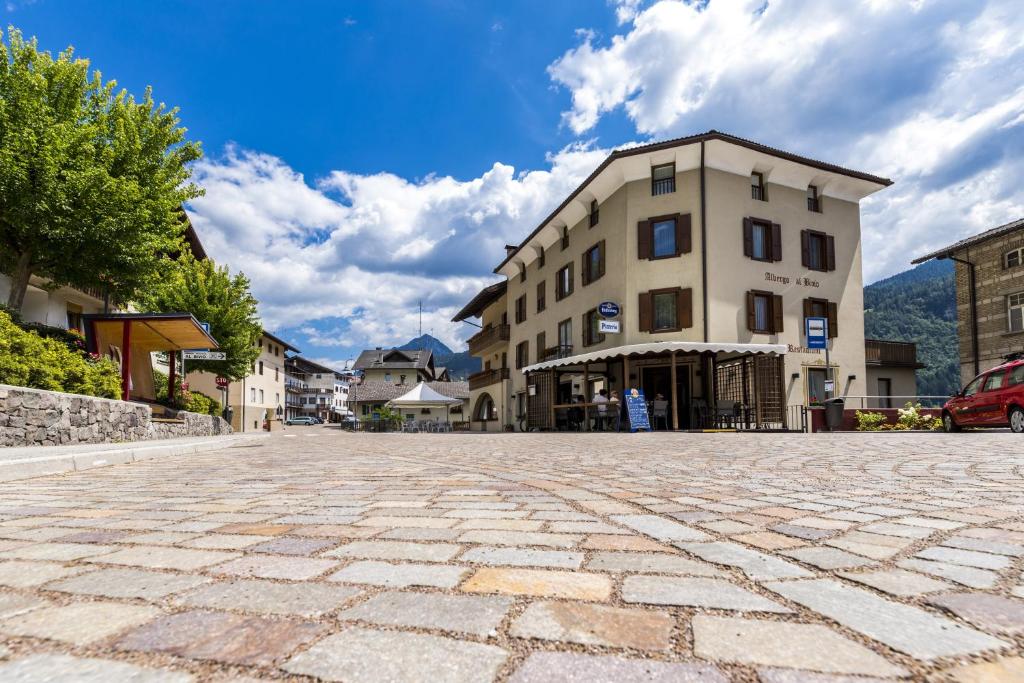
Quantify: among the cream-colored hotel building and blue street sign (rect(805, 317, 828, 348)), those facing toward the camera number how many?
2

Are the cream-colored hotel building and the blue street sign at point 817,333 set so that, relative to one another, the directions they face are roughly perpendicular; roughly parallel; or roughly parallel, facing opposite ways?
roughly parallel

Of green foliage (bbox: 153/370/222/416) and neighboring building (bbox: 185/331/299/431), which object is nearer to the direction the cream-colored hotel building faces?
the green foliage

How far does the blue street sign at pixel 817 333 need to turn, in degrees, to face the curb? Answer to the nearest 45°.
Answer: approximately 45° to its right

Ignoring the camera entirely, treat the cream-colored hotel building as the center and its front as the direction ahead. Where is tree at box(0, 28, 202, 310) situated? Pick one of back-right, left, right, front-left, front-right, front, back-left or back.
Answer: front-right

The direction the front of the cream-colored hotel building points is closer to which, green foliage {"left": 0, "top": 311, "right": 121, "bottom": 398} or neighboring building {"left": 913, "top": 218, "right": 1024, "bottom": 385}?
the green foliage

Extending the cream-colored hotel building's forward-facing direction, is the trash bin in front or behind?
in front

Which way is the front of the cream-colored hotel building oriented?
toward the camera

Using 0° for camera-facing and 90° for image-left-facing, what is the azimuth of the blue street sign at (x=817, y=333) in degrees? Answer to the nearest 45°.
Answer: approximately 0°

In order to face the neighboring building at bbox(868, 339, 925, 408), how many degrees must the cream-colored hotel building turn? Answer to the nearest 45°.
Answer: approximately 135° to its left

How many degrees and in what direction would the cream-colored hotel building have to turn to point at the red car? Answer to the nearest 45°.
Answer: approximately 45° to its left

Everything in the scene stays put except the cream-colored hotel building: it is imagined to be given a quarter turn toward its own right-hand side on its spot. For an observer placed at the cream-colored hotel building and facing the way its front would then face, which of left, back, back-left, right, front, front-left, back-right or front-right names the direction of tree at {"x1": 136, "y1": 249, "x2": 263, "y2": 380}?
front

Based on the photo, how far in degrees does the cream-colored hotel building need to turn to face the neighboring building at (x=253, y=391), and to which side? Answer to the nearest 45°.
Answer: approximately 135° to its right
